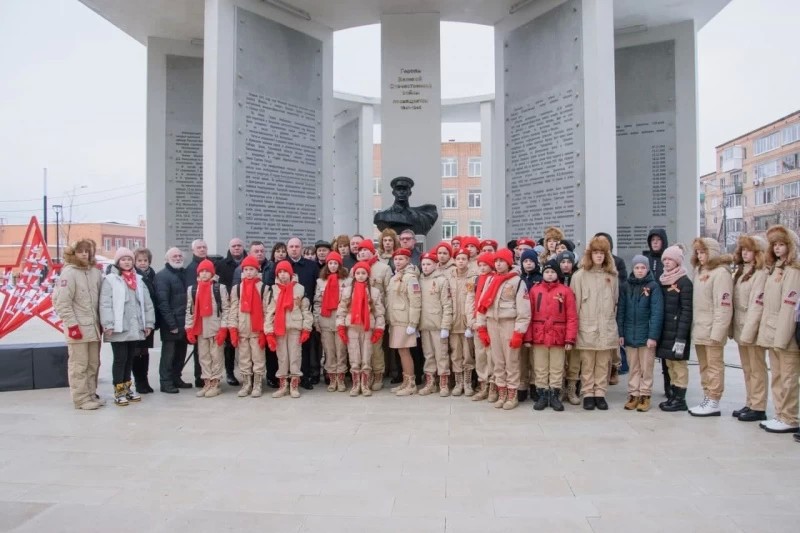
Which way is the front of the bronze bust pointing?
toward the camera

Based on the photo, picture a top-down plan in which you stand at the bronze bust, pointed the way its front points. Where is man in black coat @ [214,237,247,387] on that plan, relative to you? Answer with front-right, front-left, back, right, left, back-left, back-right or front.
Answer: front-right

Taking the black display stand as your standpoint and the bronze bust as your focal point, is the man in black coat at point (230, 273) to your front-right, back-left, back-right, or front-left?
front-right

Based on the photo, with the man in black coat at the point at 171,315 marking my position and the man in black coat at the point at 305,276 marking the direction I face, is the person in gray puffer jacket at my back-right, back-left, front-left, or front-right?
back-right

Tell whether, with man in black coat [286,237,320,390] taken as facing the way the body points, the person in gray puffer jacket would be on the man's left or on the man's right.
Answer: on the man's right

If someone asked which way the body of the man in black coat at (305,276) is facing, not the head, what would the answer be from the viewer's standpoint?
toward the camera

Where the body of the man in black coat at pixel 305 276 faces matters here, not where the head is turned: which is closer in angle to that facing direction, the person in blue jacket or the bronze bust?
the person in blue jacket

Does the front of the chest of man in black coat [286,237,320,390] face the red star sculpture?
no

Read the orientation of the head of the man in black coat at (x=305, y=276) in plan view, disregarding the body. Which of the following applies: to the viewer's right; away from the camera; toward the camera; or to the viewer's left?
toward the camera

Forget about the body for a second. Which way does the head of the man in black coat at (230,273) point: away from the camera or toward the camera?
toward the camera

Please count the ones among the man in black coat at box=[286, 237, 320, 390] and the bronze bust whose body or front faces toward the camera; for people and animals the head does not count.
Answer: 2

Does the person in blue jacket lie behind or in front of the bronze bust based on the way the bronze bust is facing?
in front

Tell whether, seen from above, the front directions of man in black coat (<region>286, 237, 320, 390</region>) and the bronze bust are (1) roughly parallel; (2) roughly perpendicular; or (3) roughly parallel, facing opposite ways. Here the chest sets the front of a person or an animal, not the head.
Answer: roughly parallel

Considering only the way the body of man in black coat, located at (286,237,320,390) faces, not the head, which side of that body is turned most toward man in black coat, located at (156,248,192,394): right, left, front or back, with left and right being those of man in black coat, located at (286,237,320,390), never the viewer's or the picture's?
right

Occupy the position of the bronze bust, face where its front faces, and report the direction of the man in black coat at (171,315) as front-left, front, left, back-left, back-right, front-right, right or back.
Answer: front-right

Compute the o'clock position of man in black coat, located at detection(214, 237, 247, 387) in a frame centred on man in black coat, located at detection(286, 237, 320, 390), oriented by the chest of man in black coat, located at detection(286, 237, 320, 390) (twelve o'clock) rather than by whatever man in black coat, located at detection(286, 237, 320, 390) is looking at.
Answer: man in black coat, located at detection(214, 237, 247, 387) is roughly at 4 o'clock from man in black coat, located at detection(286, 237, 320, 390).

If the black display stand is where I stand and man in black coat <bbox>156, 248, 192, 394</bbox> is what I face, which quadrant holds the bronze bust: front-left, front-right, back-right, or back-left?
front-left

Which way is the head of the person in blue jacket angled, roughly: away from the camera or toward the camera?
toward the camera
